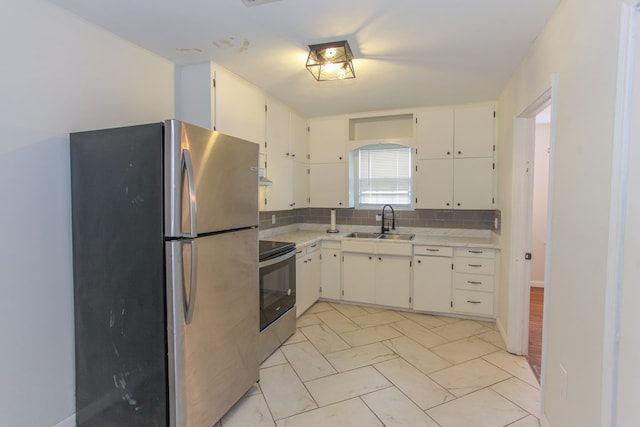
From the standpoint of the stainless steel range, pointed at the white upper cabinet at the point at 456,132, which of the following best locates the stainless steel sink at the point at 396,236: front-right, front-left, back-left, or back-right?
front-left

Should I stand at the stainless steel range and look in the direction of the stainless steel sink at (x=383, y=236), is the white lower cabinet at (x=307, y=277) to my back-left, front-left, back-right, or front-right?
front-left

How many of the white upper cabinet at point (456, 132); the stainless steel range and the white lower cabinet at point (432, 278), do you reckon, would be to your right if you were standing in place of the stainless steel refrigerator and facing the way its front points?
0

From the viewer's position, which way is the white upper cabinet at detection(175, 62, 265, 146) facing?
facing the viewer and to the right of the viewer

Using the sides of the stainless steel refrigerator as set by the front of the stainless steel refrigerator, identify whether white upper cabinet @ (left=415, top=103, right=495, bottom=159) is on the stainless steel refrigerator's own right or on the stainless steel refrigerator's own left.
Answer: on the stainless steel refrigerator's own left

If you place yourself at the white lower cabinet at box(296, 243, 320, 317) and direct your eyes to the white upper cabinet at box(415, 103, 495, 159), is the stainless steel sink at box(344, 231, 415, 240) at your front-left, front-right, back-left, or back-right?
front-left

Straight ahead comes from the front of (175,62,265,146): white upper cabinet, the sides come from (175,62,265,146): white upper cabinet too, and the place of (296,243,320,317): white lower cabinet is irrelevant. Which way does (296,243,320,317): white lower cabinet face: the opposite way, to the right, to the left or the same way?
the same way

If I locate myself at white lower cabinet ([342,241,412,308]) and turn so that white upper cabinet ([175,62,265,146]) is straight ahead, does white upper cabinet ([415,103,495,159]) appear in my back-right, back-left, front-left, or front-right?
back-left

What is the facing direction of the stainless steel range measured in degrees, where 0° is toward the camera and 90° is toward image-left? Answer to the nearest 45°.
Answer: approximately 315°

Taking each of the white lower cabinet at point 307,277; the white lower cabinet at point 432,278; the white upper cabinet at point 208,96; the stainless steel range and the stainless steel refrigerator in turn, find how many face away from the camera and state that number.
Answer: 0

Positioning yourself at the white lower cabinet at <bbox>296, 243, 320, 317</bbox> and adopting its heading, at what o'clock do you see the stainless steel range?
The stainless steel range is roughly at 2 o'clock from the white lower cabinet.

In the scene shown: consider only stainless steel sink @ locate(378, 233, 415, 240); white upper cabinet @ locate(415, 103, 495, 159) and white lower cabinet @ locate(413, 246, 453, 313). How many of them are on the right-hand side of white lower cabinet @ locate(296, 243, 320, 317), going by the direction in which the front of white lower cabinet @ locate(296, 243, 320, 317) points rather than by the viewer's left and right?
0

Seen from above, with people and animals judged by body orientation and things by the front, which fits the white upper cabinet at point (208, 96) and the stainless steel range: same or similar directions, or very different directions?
same or similar directions

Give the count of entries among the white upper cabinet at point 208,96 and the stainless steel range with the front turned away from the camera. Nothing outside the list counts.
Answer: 0

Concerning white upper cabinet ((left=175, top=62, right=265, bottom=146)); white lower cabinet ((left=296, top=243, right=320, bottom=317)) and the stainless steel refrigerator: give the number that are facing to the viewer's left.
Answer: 0

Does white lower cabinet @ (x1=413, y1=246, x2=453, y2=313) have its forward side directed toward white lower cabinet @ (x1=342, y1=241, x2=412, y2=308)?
no

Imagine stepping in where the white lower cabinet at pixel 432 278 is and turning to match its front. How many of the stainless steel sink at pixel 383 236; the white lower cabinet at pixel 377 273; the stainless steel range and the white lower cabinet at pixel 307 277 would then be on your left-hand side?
0

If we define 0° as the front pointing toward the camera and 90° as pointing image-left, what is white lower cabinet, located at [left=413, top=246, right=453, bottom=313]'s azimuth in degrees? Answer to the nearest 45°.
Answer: approximately 0°

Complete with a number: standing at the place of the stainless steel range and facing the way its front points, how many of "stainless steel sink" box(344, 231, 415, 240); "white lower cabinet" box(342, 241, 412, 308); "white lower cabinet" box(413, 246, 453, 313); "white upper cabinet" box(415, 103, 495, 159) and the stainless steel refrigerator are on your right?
1

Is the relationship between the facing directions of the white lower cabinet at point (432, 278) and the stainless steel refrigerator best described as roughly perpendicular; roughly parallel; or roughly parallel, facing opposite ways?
roughly perpendicular

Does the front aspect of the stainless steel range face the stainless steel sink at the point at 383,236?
no
